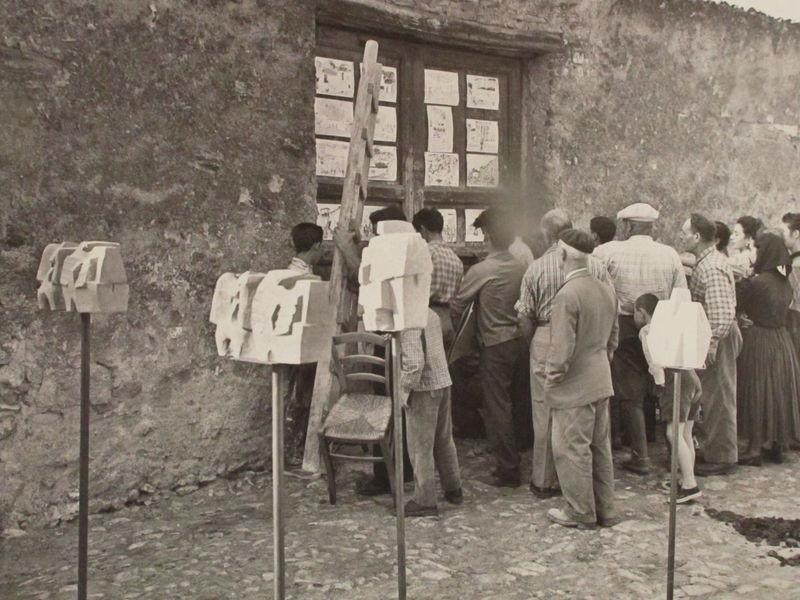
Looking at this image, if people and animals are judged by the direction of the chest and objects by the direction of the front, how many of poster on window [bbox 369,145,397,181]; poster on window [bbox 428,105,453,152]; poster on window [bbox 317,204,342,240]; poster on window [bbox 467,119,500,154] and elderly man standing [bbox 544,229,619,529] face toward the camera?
4

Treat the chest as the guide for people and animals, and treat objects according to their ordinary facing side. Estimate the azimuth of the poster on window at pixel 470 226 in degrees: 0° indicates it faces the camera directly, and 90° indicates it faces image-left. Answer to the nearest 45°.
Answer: approximately 0°

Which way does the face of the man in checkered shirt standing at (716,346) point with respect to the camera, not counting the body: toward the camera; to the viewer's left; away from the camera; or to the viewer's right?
to the viewer's left

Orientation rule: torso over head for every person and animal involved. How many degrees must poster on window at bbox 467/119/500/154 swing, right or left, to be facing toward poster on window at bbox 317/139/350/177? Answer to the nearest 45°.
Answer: approximately 45° to its right

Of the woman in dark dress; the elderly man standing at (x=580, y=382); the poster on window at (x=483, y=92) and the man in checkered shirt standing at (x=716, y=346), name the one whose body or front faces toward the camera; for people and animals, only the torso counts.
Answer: the poster on window

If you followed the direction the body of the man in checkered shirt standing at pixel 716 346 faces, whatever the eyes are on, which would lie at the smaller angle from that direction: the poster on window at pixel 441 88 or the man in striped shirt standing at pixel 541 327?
the poster on window

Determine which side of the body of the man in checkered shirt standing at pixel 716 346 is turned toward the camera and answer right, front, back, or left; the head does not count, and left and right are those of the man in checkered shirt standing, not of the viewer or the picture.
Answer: left

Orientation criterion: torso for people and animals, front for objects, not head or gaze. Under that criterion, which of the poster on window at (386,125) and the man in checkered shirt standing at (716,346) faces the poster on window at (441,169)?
the man in checkered shirt standing

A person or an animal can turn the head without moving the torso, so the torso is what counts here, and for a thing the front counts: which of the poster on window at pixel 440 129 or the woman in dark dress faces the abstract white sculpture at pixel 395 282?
the poster on window

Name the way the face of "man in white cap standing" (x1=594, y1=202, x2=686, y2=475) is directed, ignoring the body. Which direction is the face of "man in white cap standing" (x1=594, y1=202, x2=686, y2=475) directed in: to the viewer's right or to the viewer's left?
to the viewer's left

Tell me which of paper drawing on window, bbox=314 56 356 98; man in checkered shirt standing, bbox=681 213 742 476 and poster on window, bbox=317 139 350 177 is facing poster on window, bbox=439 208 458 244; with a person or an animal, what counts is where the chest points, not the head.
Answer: the man in checkered shirt standing

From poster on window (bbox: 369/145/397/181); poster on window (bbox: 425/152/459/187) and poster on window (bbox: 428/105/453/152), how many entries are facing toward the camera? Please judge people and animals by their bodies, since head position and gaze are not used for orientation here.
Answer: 3

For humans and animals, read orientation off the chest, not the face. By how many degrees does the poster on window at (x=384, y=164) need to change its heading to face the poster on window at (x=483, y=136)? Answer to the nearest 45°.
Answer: approximately 135° to its left

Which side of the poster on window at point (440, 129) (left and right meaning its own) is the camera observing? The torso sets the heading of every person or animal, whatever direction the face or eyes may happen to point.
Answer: front

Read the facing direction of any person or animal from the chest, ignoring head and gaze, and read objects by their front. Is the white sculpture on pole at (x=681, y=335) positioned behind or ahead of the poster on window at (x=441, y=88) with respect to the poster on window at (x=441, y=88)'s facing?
ahead

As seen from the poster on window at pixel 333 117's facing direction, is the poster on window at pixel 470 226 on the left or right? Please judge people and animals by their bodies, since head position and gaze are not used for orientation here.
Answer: on its left
